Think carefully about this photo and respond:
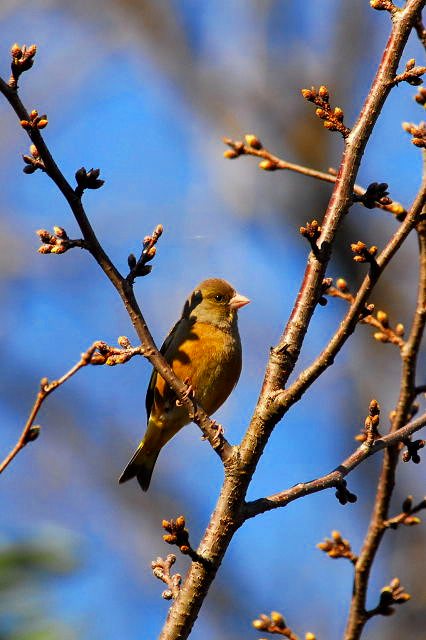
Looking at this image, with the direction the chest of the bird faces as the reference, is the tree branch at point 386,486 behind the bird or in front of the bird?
in front

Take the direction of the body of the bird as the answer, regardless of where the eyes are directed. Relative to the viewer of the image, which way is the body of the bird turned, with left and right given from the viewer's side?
facing the viewer and to the right of the viewer

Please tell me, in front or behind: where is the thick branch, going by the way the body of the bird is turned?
in front
